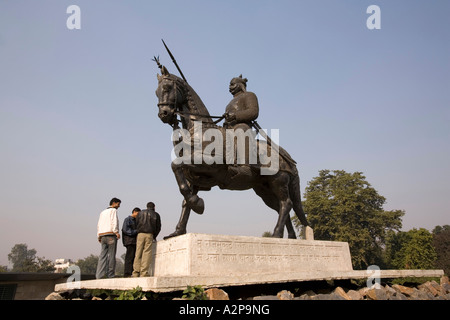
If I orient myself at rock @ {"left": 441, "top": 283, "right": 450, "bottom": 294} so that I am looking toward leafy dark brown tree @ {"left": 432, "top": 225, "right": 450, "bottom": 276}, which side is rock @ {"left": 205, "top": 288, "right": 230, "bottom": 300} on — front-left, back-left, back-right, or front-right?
back-left

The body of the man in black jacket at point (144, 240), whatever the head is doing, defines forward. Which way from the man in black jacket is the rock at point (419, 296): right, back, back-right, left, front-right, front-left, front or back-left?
right

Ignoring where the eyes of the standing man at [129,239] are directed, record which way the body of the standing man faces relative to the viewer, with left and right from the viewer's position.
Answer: facing to the right of the viewer

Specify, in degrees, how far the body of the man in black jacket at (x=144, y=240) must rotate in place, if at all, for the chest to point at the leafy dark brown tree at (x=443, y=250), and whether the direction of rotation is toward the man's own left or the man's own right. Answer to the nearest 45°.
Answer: approximately 45° to the man's own right

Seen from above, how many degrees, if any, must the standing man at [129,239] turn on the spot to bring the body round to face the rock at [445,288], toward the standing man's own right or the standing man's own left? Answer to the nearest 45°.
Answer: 0° — they already face it

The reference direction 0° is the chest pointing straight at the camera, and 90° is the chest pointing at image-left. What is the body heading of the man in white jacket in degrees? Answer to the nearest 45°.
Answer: approximately 225°
